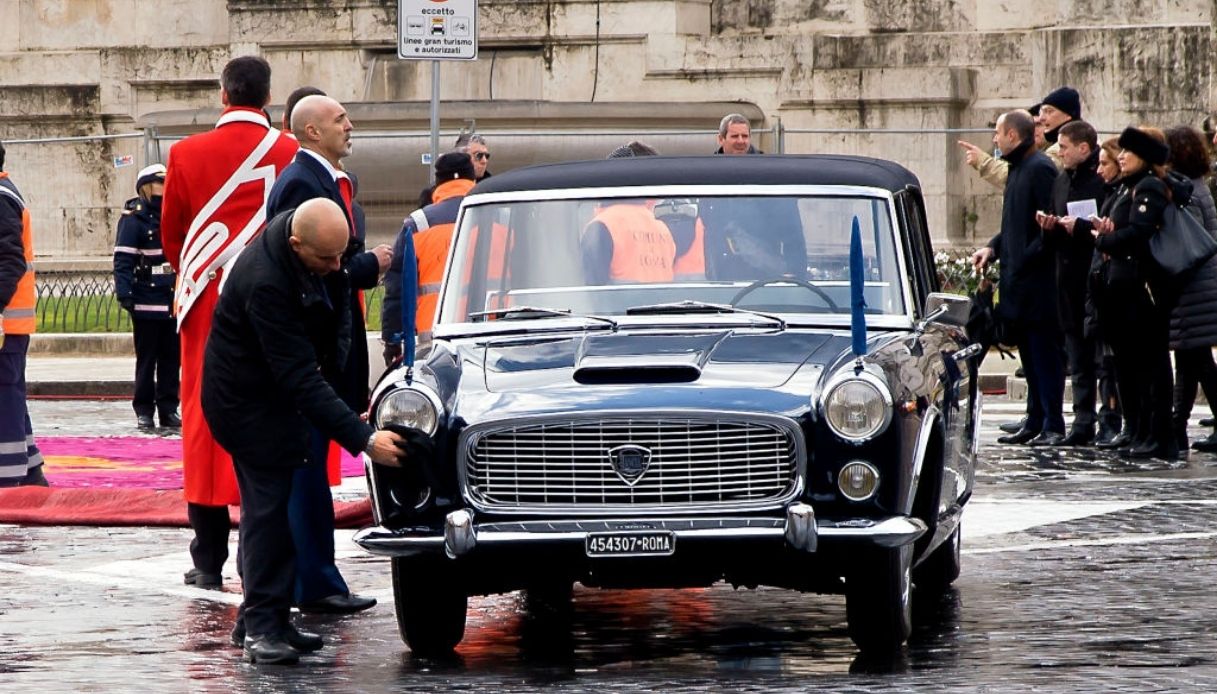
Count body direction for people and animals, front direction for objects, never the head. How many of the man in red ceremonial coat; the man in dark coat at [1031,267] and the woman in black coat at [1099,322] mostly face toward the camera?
0

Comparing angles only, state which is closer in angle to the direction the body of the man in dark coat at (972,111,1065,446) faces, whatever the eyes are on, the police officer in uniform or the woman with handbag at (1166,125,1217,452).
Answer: the police officer in uniform

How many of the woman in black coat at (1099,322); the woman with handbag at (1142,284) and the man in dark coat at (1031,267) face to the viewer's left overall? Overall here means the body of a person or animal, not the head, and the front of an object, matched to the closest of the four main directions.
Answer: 3

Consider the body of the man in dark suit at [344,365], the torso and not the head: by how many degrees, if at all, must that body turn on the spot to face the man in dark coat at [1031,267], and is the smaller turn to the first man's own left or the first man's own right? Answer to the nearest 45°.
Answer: approximately 45° to the first man's own left

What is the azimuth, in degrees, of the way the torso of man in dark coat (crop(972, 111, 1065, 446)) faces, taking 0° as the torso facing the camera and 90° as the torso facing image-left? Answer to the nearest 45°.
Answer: approximately 90°

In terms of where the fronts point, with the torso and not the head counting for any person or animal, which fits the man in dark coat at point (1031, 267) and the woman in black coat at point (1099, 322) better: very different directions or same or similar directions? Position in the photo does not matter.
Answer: same or similar directions

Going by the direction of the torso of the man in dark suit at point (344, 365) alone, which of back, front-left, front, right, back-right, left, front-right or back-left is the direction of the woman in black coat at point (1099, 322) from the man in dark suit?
front-left

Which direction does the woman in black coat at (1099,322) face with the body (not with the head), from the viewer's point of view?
to the viewer's left

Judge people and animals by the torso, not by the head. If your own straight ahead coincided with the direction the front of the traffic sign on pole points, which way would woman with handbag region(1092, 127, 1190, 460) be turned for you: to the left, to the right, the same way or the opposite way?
to the right

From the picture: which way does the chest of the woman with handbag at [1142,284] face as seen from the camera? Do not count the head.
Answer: to the viewer's left
